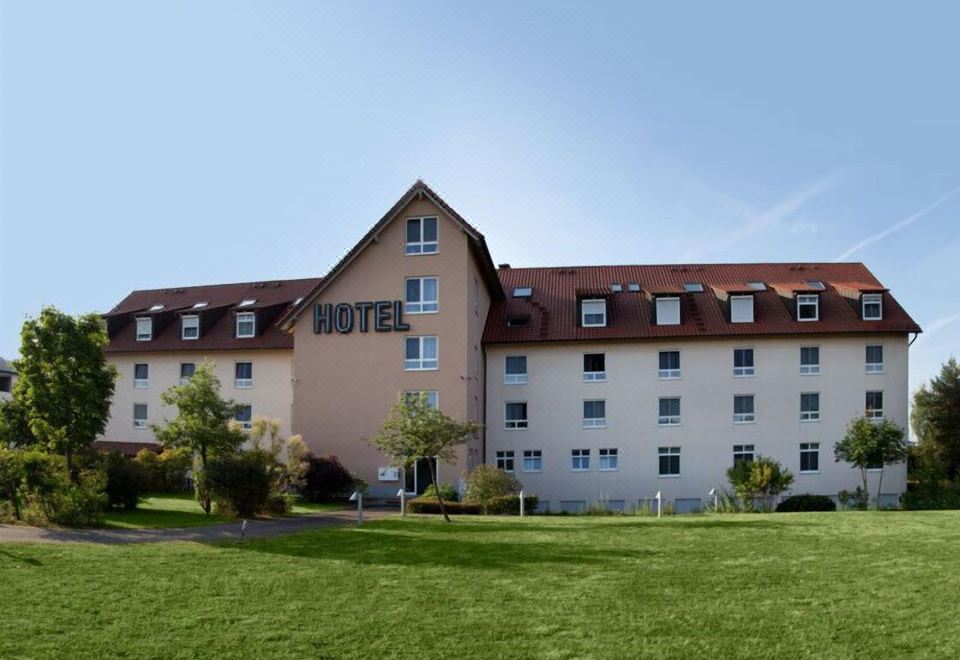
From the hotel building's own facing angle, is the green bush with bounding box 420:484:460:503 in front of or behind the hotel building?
in front

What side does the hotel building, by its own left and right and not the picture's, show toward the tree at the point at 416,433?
front

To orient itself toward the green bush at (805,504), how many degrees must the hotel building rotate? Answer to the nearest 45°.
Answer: approximately 45° to its left

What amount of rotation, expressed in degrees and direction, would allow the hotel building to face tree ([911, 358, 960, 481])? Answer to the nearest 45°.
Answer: approximately 90° to its left

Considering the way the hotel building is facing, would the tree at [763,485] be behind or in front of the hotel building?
in front

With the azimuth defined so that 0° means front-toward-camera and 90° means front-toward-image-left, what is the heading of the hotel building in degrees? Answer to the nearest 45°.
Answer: approximately 0°

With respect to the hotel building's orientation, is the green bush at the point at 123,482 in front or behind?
in front
